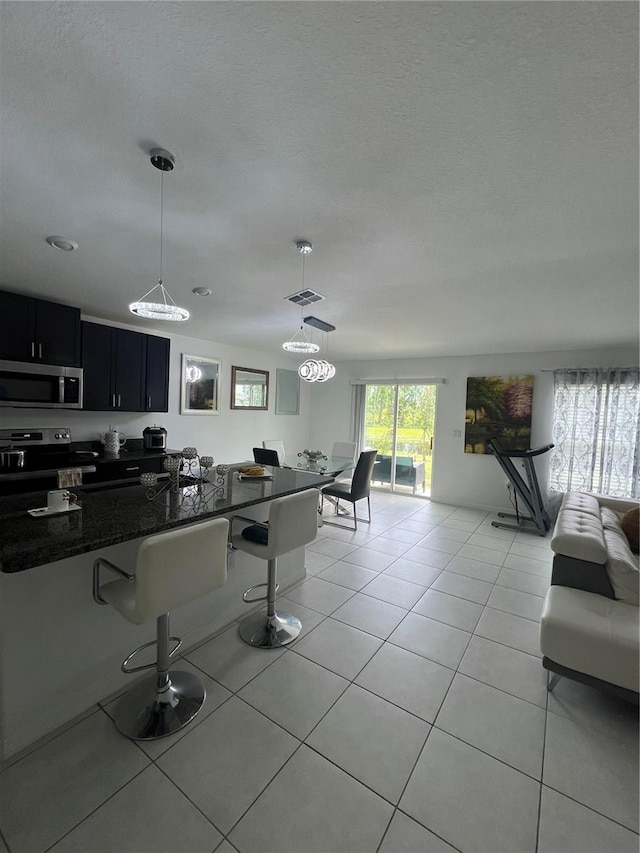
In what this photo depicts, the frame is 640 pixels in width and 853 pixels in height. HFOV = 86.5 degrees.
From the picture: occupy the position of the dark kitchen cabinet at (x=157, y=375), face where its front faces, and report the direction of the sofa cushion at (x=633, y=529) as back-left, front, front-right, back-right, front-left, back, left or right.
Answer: front

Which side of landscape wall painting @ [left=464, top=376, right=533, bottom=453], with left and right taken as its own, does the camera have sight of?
front

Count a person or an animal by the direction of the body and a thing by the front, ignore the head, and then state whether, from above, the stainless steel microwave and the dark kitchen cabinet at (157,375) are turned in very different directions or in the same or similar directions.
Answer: same or similar directions

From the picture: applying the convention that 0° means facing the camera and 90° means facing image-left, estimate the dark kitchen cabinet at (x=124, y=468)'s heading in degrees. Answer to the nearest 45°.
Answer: approximately 315°

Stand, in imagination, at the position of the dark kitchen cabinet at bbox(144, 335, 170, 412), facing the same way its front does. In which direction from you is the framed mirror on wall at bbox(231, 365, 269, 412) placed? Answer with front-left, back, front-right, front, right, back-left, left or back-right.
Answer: left

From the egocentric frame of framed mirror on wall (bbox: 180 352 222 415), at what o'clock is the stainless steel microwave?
The stainless steel microwave is roughly at 3 o'clock from the framed mirror on wall.

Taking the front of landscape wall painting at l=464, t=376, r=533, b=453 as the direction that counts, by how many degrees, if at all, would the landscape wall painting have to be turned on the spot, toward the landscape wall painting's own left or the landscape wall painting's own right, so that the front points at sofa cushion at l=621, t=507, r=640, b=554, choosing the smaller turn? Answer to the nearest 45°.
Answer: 0° — it already faces it

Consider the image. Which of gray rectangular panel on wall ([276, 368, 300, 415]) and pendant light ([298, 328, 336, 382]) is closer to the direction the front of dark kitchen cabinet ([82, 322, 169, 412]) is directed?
the pendant light

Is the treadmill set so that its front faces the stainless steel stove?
no

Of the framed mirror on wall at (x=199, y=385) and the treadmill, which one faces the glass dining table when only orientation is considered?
the framed mirror on wall

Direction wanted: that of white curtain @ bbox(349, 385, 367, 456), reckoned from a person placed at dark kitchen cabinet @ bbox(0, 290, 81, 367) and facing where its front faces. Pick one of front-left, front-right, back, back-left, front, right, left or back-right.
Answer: front-left

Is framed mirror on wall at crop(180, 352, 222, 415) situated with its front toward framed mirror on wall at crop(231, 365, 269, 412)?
no

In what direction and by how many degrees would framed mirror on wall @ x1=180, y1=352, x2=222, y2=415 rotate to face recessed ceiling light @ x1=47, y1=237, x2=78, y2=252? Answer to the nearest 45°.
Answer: approximately 45° to its right

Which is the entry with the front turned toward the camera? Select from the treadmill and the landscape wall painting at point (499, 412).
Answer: the landscape wall painting

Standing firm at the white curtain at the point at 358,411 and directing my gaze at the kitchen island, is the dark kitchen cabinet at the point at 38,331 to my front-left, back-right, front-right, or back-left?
front-right

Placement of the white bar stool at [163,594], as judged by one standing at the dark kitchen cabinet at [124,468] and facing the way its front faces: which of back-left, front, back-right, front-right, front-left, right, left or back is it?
front-right

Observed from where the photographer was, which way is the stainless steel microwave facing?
facing the viewer and to the right of the viewer

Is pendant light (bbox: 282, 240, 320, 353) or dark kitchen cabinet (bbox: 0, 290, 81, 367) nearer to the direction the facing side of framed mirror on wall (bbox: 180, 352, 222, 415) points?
the pendant light

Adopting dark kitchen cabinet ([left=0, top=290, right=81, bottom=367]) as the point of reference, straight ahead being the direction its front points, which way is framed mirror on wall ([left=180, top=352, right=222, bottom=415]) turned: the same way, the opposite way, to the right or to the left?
the same way
